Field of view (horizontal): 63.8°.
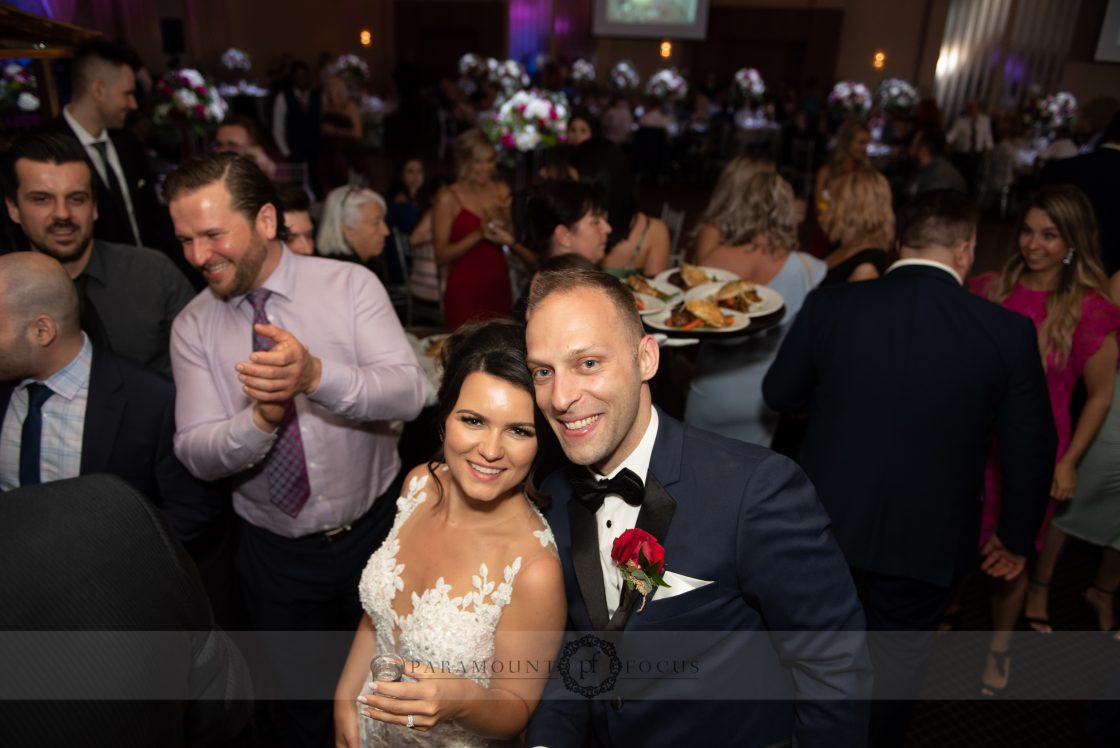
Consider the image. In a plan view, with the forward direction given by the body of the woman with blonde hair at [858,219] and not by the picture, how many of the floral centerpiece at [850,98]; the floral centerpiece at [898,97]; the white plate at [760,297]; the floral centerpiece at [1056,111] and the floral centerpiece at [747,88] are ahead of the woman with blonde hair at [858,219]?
4

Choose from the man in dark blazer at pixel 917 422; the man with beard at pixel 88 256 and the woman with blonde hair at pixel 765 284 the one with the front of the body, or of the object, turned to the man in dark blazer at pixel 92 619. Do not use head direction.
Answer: the man with beard

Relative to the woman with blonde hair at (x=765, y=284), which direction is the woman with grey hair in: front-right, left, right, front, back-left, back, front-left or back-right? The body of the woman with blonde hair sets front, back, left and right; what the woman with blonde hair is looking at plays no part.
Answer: left

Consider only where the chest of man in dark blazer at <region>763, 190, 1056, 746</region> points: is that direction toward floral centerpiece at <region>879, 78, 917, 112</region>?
yes

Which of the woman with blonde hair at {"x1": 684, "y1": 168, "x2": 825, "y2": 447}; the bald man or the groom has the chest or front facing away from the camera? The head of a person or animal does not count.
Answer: the woman with blonde hair

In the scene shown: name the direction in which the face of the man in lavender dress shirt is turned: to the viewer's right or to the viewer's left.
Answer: to the viewer's left

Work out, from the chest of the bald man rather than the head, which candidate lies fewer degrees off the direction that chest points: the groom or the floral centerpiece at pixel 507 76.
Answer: the groom

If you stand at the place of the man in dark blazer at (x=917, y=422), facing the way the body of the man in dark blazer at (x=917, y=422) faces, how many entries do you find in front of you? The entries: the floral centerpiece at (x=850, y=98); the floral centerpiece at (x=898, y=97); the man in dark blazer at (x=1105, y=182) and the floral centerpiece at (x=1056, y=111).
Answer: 4

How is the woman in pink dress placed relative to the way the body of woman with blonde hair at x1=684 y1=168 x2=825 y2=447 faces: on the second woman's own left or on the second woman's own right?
on the second woman's own right

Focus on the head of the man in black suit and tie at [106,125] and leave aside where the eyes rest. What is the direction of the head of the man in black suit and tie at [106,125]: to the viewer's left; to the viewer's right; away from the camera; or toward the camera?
to the viewer's right

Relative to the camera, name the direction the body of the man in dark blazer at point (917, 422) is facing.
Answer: away from the camera

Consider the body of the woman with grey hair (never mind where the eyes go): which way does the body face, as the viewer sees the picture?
to the viewer's right

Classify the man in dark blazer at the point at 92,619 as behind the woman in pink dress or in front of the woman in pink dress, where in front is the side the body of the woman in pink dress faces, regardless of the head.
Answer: in front
